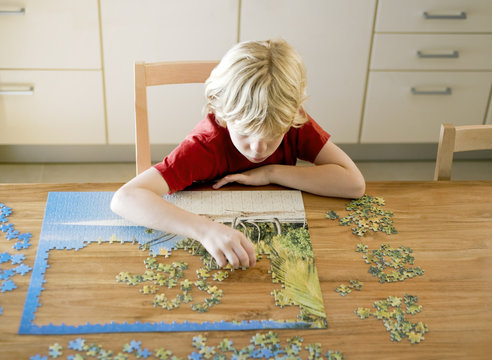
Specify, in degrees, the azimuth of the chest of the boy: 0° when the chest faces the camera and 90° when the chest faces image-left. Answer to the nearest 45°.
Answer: approximately 0°
